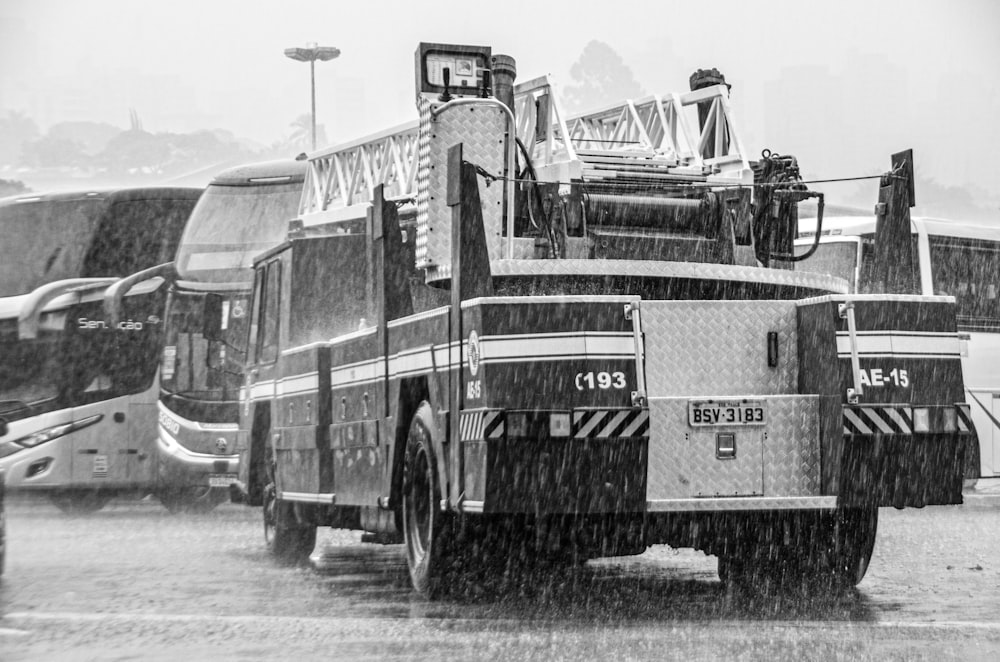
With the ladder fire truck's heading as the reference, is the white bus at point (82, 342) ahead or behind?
ahead

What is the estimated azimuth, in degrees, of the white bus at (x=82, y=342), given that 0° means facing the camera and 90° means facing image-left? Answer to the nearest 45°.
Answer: approximately 45°

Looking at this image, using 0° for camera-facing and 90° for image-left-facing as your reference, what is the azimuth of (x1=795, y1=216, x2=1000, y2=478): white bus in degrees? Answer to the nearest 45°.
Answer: approximately 45°

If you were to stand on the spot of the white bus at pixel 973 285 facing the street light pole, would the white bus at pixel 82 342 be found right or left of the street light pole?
left

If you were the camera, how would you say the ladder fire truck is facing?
facing away from the viewer and to the left of the viewer

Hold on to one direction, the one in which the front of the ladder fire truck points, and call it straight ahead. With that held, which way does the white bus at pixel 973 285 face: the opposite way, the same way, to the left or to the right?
to the left

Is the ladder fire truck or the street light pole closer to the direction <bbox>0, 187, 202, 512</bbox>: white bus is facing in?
the ladder fire truck

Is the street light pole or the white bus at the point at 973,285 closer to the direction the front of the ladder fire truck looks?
the street light pole

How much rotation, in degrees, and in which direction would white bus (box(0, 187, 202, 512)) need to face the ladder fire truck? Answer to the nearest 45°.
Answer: approximately 45° to its left

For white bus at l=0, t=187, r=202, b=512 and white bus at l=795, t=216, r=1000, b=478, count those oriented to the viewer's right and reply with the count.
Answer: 0

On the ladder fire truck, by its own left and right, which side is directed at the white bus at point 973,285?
right

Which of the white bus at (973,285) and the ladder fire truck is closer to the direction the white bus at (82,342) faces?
the ladder fire truck

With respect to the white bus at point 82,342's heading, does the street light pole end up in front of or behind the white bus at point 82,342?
behind

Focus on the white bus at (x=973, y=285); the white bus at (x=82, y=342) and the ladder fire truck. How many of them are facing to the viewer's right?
0
